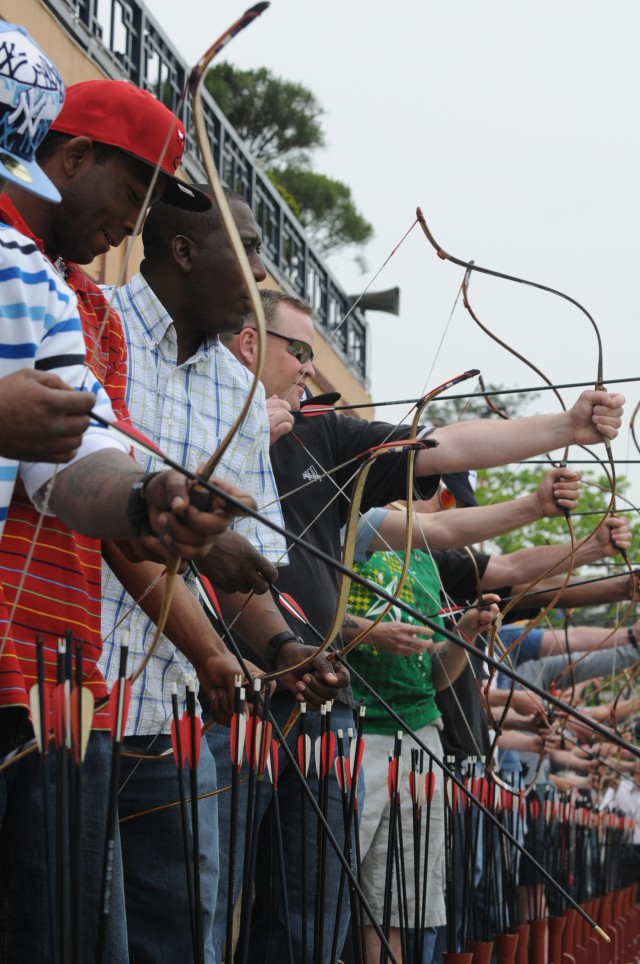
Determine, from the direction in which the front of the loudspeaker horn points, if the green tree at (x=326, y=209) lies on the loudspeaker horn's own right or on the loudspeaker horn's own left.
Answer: on the loudspeaker horn's own left

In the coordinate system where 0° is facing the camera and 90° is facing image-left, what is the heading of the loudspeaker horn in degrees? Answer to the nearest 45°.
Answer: approximately 270°

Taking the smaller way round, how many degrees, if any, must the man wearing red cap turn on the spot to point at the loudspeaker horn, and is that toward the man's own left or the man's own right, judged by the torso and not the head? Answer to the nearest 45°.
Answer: approximately 135° to the man's own left

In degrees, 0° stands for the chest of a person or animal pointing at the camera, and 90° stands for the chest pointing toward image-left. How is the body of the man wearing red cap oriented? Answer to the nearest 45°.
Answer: approximately 315°

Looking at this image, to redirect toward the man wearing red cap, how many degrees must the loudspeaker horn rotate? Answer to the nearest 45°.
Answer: approximately 90° to its right

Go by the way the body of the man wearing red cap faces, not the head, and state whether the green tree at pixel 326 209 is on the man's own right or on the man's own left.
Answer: on the man's own left
